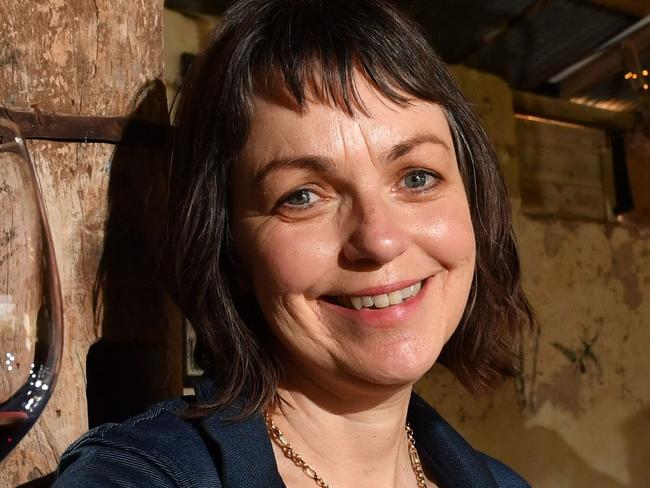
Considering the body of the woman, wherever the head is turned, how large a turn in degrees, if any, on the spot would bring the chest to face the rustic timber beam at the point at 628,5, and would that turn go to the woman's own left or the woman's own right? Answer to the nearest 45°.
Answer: approximately 90° to the woman's own left

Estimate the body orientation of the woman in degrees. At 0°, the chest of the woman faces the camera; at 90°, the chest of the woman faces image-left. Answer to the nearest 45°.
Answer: approximately 315°

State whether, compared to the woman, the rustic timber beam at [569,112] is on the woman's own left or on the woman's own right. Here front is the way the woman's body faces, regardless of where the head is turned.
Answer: on the woman's own left

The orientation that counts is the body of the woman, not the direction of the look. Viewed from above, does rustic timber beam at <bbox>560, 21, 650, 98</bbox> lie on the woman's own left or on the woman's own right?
on the woman's own left

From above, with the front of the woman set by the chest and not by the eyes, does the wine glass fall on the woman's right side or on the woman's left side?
on the woman's right side
